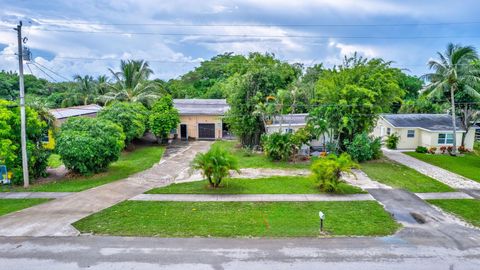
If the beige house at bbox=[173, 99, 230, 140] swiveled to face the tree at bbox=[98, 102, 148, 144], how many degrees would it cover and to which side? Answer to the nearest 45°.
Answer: approximately 45° to its right

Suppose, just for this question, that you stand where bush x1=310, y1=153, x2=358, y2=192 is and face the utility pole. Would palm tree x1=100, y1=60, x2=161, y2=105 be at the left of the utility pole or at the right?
right

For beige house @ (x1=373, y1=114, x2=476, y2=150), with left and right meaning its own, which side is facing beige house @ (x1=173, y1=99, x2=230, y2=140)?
right

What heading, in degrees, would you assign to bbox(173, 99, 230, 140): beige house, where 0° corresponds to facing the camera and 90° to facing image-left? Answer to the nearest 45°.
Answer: approximately 0°

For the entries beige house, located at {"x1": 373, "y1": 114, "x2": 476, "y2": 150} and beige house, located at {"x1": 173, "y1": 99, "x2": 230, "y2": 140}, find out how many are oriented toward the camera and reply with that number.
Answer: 2

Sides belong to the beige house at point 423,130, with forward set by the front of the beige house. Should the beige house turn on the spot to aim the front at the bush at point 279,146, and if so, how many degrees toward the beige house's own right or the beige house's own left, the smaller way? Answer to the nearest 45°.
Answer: approximately 45° to the beige house's own right

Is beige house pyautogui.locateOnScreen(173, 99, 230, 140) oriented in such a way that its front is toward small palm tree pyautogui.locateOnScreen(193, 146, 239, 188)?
yes

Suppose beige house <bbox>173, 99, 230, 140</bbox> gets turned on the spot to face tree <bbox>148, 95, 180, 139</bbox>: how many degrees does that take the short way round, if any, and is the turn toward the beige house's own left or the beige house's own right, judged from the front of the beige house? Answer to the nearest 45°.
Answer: approximately 45° to the beige house's own right
